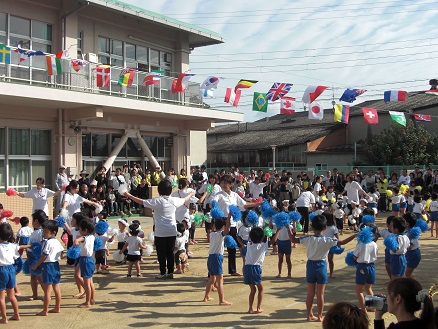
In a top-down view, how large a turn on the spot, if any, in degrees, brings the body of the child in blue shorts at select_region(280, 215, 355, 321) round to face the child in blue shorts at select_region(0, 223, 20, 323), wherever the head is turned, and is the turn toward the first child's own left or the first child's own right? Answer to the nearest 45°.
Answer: approximately 90° to the first child's own left

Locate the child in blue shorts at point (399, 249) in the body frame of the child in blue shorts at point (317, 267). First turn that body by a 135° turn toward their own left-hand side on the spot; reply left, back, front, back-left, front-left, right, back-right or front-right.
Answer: back

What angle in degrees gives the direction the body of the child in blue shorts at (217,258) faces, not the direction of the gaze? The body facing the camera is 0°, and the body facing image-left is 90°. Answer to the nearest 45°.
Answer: approximately 225°

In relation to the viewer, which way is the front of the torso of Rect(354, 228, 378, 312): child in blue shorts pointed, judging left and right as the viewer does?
facing away from the viewer

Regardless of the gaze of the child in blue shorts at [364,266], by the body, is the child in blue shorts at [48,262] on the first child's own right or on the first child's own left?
on the first child's own left

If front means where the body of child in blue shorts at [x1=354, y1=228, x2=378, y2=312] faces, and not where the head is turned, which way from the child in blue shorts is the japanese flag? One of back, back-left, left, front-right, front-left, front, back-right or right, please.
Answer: front

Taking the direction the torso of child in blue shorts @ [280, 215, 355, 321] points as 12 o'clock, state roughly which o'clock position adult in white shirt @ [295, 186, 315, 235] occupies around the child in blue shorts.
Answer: The adult in white shirt is roughly at 12 o'clock from the child in blue shorts.

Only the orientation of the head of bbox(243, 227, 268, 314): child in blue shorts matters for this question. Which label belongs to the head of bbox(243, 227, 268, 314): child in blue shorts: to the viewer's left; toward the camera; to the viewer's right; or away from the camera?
away from the camera

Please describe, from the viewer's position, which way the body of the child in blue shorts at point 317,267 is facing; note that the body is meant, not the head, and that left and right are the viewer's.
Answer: facing away from the viewer

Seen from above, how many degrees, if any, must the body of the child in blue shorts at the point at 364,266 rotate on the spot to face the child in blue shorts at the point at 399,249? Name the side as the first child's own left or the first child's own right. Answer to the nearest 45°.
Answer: approximately 45° to the first child's own right
